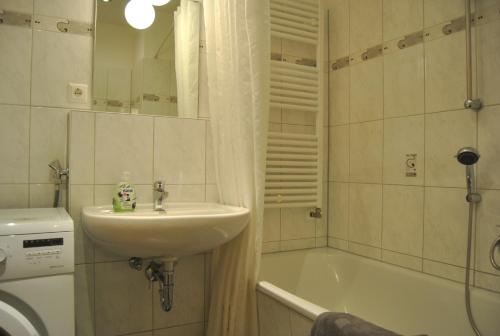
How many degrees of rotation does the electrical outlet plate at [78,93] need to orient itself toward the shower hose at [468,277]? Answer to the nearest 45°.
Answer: approximately 45° to its left

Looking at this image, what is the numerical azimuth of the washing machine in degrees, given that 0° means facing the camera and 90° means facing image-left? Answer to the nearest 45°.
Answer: approximately 0°

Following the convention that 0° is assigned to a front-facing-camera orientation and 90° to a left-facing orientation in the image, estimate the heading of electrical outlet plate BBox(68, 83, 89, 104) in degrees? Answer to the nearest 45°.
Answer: approximately 0°

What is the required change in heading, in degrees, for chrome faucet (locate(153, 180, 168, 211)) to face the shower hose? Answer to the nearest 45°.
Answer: approximately 90° to its left

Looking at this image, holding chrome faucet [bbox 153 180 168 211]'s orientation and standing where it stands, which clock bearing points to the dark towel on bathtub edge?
The dark towel on bathtub edge is roughly at 11 o'clock from the chrome faucet.

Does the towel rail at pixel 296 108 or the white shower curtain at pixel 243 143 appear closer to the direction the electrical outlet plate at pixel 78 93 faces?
the white shower curtain

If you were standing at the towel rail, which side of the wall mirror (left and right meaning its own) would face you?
left

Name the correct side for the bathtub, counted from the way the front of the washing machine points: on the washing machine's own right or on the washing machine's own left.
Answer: on the washing machine's own left

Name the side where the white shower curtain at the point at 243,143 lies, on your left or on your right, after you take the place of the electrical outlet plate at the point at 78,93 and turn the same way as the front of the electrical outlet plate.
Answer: on your left
